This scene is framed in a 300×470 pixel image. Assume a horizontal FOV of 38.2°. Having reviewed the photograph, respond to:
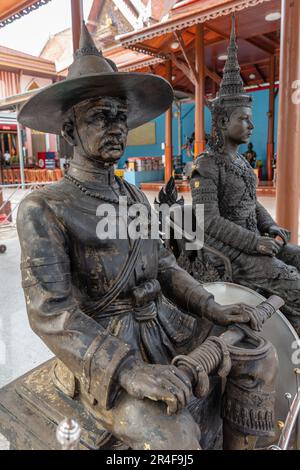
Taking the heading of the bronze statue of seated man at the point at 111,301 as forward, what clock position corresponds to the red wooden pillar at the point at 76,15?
The red wooden pillar is roughly at 7 o'clock from the bronze statue of seated man.

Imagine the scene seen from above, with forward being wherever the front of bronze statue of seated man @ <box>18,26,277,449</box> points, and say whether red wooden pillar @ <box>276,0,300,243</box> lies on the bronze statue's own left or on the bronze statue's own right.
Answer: on the bronze statue's own left

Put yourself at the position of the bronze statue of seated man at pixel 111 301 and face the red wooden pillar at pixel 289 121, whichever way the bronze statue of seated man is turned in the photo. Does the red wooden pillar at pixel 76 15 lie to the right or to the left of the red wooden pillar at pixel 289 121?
left

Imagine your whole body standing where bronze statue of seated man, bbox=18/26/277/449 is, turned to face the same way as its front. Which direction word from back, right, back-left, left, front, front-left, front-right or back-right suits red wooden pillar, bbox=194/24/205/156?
back-left

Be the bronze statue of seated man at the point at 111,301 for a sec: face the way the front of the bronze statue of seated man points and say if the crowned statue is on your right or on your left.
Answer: on your left

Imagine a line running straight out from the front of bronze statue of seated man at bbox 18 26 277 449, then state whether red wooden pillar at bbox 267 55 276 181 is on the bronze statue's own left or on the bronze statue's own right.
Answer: on the bronze statue's own left

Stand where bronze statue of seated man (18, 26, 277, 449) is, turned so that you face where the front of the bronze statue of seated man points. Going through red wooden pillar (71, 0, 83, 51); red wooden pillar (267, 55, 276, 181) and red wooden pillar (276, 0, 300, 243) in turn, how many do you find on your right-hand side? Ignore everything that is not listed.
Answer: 0

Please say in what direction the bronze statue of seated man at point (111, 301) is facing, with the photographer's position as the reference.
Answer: facing the viewer and to the right of the viewer

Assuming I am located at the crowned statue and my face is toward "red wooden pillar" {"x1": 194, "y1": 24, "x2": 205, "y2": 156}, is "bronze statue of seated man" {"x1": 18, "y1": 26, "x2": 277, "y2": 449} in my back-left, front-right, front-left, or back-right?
back-left
